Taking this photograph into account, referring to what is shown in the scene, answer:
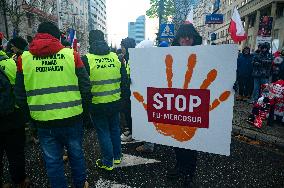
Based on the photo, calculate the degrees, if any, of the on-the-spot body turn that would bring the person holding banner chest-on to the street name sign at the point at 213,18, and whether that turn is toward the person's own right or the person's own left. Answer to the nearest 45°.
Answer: approximately 135° to the person's own right

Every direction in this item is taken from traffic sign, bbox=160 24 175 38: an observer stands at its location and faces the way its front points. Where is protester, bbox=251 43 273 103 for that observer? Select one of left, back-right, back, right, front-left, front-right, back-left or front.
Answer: front-left

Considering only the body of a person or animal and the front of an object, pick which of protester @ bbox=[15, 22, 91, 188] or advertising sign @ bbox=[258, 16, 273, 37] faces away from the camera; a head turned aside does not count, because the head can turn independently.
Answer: the protester

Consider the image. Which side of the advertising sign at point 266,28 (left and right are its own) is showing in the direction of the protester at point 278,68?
front

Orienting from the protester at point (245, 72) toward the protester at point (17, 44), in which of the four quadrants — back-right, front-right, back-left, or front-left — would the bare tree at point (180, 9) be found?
back-right

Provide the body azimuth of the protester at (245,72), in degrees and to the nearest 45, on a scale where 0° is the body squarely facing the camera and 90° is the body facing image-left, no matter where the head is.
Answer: approximately 45°

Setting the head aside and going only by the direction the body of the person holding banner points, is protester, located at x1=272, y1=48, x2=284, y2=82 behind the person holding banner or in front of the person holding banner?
behind

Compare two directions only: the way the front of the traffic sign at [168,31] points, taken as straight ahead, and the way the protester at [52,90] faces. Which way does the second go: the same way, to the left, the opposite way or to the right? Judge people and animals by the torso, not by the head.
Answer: the opposite way

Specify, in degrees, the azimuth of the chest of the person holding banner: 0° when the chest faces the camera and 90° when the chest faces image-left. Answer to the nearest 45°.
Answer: approximately 45°

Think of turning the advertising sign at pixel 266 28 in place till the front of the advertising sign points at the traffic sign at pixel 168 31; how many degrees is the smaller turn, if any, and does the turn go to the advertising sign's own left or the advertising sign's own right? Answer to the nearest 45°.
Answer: approximately 45° to the advertising sign's own right

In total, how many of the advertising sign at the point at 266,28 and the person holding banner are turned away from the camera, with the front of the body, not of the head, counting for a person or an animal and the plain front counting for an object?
0

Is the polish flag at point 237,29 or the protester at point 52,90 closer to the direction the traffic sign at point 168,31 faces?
the protester

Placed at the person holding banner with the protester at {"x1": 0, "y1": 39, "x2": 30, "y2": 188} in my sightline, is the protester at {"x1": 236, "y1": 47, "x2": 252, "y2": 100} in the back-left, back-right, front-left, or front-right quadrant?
back-right

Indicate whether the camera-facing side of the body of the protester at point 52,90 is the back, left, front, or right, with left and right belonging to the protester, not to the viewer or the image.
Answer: back

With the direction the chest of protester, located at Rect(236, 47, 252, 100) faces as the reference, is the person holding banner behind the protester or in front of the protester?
in front

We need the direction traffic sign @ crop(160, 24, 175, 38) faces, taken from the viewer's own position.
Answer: facing the viewer
